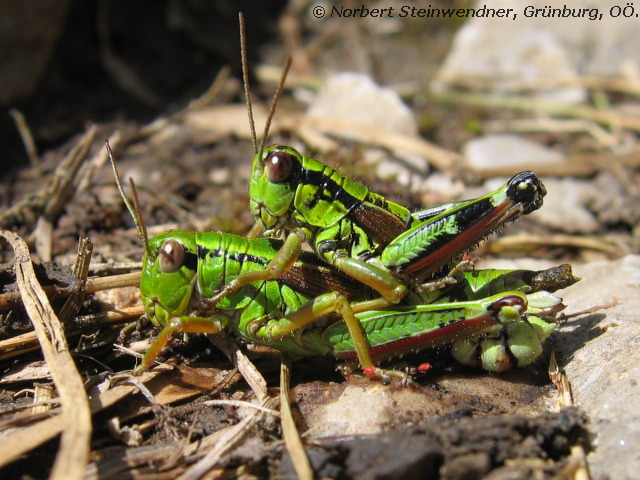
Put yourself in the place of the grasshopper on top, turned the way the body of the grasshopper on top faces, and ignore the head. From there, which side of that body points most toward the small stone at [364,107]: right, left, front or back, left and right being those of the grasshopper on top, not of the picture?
right

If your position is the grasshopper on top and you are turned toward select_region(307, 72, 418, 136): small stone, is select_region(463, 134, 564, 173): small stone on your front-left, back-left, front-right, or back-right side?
front-right

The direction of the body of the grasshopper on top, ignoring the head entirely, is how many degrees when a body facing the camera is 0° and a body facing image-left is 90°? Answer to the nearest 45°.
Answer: approximately 90°

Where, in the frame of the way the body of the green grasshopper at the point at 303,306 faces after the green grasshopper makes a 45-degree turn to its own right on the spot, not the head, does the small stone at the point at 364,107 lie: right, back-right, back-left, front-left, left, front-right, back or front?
front-right

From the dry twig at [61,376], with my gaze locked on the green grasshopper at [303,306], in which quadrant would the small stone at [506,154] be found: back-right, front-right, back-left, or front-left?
front-left

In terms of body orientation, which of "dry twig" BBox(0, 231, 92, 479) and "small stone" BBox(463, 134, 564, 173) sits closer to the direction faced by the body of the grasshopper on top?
the dry twig

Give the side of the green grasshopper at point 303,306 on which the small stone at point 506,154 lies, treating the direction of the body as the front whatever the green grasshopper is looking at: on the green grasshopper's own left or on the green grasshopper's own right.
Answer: on the green grasshopper's own right

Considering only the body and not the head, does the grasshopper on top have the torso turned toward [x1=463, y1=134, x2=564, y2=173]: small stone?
no

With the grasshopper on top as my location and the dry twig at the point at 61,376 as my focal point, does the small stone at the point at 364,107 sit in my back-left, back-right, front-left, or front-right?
back-right

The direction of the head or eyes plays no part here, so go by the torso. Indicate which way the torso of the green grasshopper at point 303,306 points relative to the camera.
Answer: to the viewer's left

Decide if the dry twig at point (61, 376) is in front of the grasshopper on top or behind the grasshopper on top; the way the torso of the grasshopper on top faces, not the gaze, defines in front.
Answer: in front

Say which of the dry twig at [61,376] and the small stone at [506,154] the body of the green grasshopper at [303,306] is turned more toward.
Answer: the dry twig
